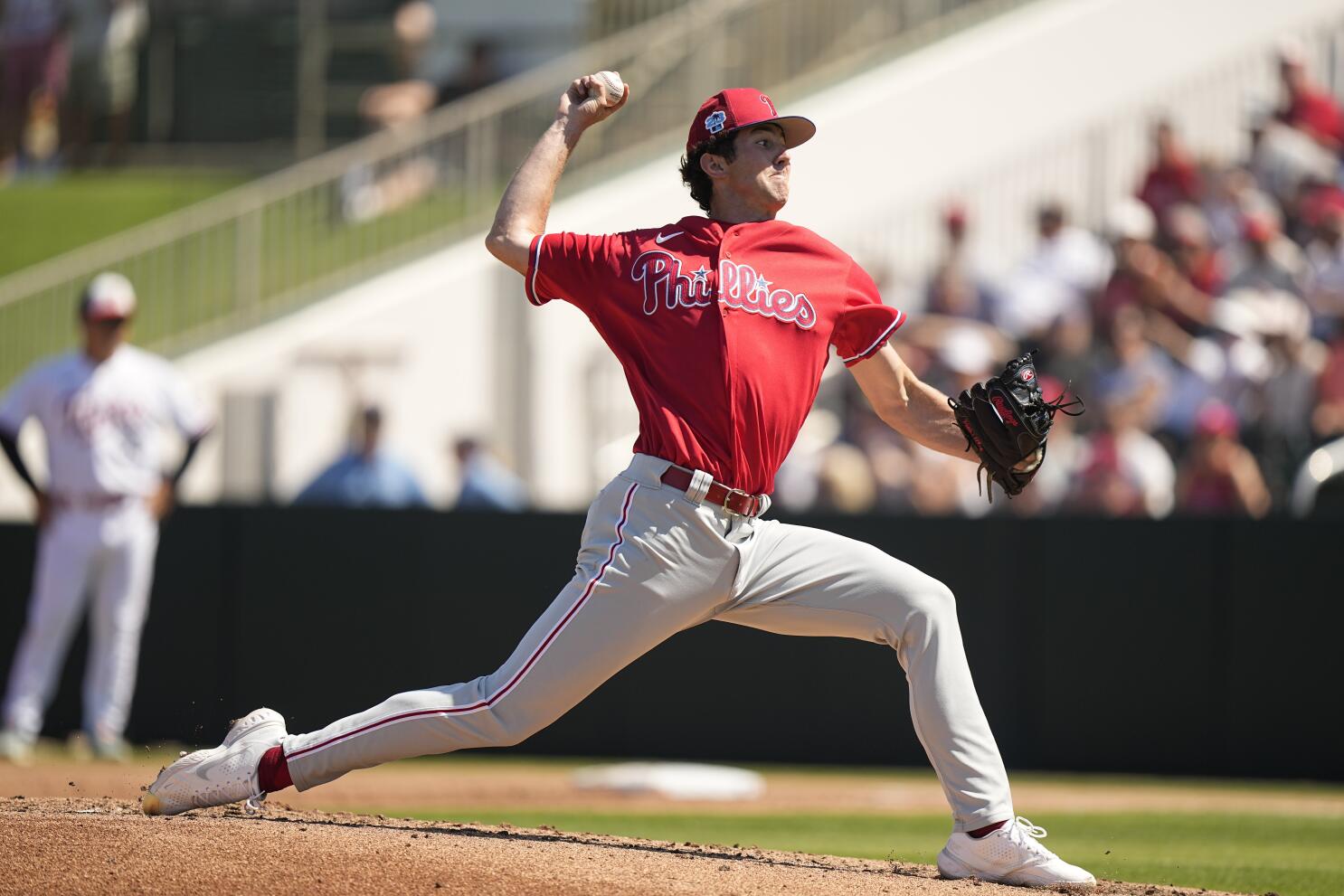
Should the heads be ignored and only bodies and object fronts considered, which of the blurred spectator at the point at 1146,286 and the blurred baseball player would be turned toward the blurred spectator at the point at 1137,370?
the blurred spectator at the point at 1146,286

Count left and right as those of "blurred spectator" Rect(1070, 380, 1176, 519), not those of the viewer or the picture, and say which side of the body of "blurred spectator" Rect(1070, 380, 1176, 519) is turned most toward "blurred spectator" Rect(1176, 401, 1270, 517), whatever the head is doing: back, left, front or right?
left

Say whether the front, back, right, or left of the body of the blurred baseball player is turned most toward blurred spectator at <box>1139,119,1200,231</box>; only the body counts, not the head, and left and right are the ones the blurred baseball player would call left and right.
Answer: back

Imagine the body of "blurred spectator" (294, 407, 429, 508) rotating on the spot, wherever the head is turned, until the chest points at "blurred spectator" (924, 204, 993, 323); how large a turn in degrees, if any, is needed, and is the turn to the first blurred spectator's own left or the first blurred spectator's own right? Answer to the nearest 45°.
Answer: approximately 90° to the first blurred spectator's own left

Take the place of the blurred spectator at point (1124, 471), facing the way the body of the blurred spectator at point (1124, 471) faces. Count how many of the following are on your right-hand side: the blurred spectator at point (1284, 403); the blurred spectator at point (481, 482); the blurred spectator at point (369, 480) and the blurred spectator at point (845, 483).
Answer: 3

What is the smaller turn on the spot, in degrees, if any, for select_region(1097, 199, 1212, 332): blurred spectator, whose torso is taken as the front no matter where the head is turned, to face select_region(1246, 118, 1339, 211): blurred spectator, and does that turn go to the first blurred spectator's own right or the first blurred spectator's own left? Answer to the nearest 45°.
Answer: approximately 135° to the first blurred spectator's own left

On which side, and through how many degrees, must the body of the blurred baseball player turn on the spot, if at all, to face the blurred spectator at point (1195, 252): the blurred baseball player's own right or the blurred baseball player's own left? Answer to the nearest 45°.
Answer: approximately 90° to the blurred baseball player's own left

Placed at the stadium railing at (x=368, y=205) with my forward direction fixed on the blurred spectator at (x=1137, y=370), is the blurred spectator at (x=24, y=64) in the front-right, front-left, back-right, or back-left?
back-left

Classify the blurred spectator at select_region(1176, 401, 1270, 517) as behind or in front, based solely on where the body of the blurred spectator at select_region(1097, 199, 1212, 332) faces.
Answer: in front

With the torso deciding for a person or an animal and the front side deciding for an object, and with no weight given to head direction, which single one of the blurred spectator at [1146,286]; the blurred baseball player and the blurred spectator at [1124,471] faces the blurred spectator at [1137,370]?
the blurred spectator at [1146,286]

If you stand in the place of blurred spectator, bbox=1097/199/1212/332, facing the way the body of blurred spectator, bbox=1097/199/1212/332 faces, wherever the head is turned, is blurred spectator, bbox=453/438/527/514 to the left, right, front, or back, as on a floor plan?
right

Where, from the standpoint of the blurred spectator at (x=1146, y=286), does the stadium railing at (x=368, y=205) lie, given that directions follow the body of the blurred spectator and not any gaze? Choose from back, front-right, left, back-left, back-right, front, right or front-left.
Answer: right
